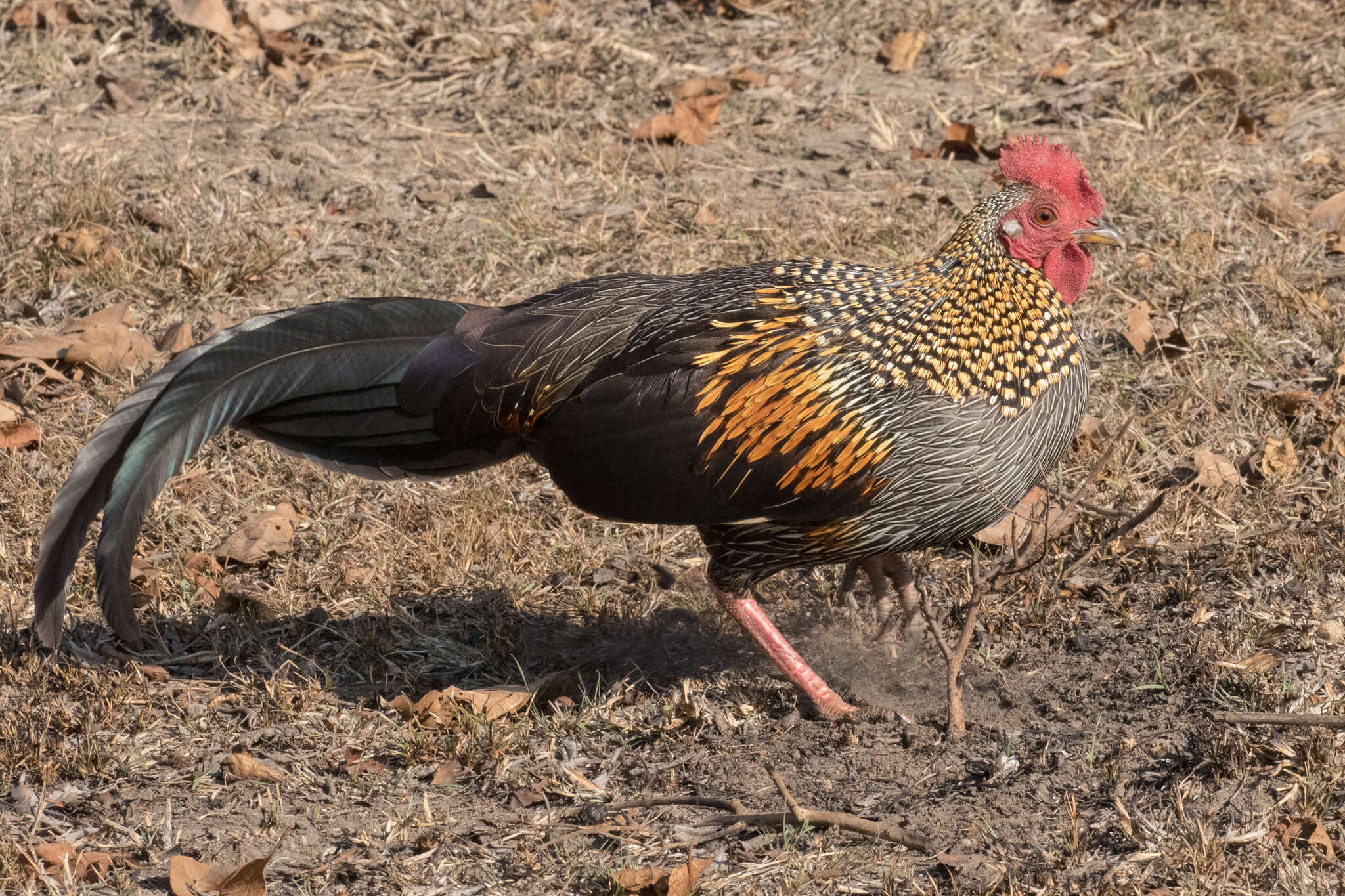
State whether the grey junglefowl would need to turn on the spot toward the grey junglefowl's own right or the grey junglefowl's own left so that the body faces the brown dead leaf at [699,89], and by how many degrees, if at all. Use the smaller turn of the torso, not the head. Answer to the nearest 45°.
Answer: approximately 90° to the grey junglefowl's own left

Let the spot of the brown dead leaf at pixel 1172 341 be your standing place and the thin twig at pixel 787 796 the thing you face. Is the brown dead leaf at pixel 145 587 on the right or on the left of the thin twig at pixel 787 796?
right

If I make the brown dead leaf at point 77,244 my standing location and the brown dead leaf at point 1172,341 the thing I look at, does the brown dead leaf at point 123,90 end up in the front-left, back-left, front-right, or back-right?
back-left

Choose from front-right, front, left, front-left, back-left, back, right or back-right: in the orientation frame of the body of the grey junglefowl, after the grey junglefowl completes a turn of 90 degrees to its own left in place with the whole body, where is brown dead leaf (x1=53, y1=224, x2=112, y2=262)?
front-left

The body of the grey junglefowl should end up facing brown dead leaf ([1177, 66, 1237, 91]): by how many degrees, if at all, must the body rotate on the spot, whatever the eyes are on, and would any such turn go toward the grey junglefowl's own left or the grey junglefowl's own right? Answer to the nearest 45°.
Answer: approximately 45° to the grey junglefowl's own left

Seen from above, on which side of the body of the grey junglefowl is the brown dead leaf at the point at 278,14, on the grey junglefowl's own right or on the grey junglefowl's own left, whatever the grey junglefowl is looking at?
on the grey junglefowl's own left

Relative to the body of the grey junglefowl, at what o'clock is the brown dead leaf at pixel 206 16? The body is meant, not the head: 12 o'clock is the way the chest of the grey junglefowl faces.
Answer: The brown dead leaf is roughly at 8 o'clock from the grey junglefowl.

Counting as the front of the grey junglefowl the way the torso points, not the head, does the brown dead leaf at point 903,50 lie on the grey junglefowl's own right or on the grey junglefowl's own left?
on the grey junglefowl's own left

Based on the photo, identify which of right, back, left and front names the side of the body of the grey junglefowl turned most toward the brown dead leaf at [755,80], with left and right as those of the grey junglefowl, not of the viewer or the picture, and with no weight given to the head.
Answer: left

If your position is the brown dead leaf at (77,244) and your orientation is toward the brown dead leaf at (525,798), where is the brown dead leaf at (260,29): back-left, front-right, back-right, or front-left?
back-left

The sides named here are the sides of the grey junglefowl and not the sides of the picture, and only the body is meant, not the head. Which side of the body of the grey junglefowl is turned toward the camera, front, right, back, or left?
right

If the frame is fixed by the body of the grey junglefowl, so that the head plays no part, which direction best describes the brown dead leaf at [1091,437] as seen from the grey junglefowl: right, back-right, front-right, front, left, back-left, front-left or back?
front-left

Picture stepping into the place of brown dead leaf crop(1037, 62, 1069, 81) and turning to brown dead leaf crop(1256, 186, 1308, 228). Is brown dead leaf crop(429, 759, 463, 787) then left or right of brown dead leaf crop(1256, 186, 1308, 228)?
right
